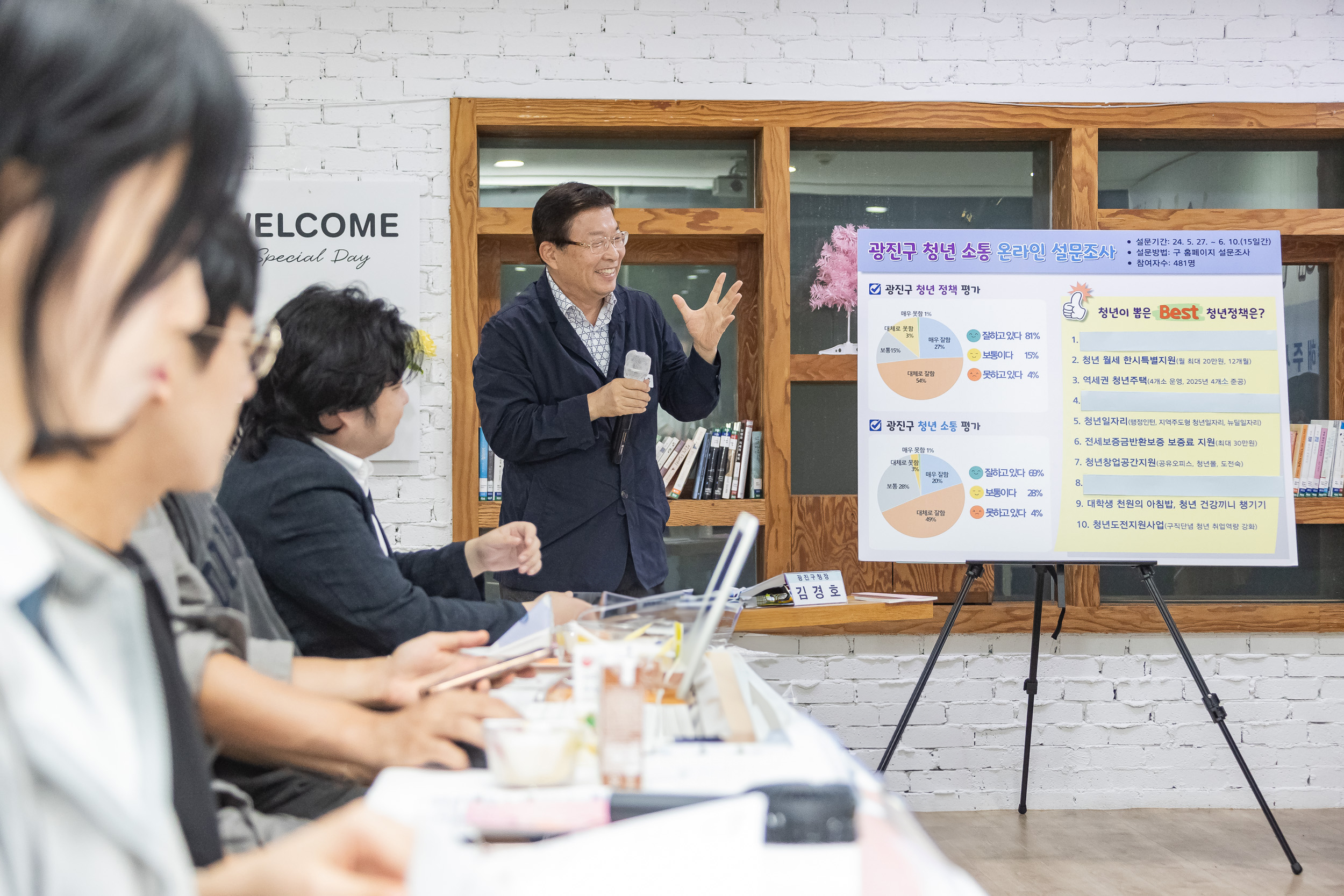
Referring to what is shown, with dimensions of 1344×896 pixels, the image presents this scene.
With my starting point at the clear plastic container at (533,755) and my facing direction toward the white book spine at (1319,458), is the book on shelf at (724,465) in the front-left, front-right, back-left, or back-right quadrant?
front-left

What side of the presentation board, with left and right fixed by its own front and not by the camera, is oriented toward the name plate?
right

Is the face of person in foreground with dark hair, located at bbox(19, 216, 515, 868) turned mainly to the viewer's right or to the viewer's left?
to the viewer's right

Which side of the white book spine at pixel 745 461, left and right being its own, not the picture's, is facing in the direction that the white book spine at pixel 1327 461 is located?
left

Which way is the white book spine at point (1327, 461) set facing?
toward the camera

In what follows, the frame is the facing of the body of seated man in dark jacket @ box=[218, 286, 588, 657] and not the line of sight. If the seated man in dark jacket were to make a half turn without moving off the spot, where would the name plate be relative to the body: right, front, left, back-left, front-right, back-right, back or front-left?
back-right

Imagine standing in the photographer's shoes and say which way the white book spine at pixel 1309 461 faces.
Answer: facing the viewer

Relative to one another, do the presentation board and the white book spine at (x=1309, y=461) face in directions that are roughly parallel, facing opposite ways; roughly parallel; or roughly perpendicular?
roughly parallel

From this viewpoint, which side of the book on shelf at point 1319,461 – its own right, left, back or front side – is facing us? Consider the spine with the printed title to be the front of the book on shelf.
front

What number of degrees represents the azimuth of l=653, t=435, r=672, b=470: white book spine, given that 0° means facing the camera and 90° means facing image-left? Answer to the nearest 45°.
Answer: approximately 0°

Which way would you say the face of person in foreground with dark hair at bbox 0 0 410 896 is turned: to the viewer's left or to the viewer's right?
to the viewer's right

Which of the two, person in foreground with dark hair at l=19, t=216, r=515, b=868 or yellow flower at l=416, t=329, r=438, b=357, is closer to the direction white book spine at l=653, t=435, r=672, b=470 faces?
the person in foreground with dark hair

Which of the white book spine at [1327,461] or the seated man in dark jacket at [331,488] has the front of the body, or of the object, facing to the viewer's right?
the seated man in dark jacket

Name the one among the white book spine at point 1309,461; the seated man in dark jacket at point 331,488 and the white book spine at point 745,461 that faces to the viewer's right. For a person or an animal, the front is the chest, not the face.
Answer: the seated man in dark jacket

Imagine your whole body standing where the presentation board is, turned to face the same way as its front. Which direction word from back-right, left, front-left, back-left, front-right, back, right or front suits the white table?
front

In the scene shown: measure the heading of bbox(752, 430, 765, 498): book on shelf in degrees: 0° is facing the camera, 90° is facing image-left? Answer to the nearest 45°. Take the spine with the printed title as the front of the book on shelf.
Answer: approximately 0°

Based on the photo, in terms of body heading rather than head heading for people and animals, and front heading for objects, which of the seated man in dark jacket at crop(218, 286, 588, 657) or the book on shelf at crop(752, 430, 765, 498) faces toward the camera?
the book on shelf
